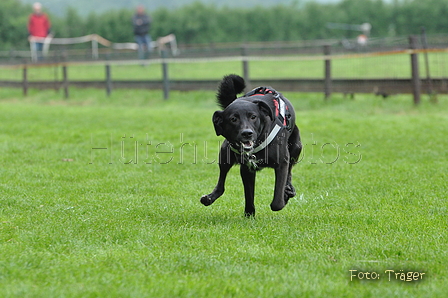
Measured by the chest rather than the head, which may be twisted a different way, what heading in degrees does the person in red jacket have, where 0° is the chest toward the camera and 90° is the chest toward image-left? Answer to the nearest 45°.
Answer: approximately 0°

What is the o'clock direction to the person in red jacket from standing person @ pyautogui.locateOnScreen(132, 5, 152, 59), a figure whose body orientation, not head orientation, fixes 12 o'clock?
The person in red jacket is roughly at 4 o'clock from the standing person.

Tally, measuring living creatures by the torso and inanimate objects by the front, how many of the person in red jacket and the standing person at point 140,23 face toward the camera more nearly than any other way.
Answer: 2

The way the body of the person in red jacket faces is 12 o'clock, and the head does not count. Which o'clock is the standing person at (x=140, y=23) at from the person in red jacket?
The standing person is roughly at 10 o'clock from the person in red jacket.

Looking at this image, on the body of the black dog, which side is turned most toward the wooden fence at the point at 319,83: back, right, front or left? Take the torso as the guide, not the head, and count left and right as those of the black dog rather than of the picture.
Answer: back

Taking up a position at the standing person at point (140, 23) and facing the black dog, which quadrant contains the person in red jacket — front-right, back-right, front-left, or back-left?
back-right

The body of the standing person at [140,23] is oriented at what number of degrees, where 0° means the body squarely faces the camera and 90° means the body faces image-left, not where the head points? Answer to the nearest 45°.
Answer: approximately 0°

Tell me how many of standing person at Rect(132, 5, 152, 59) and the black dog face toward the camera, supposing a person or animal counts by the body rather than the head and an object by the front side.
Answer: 2
